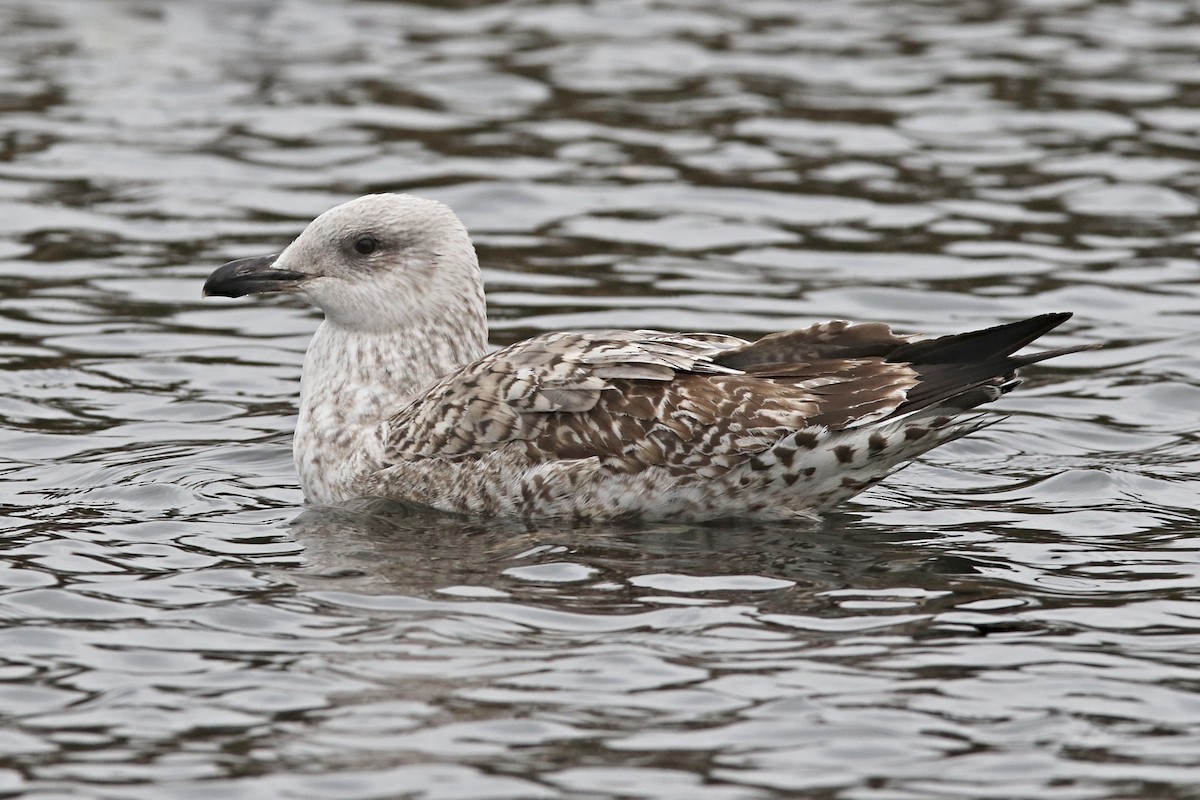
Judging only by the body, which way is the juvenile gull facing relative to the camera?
to the viewer's left
